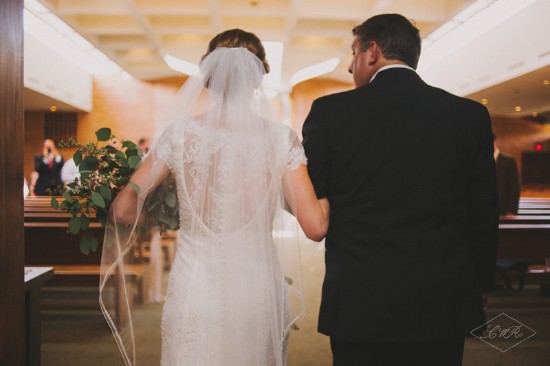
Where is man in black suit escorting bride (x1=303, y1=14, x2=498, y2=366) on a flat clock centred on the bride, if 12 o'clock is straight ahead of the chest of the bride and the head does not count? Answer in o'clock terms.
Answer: The man in black suit escorting bride is roughly at 4 o'clock from the bride.

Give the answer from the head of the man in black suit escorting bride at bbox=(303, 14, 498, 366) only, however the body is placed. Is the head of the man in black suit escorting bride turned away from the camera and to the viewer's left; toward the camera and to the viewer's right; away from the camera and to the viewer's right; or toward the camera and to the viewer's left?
away from the camera and to the viewer's left

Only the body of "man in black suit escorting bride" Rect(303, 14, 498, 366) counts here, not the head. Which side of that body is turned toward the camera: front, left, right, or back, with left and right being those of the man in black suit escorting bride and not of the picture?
back

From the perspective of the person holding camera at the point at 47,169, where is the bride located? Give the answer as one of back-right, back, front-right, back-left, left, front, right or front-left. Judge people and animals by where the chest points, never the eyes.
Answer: front

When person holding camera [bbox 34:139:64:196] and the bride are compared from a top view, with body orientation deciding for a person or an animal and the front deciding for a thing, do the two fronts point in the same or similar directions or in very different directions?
very different directions

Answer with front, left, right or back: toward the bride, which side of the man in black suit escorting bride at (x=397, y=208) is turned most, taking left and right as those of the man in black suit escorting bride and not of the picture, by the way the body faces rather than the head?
left

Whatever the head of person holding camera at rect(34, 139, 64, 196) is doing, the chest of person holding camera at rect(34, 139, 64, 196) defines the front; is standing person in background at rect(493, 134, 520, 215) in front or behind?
in front

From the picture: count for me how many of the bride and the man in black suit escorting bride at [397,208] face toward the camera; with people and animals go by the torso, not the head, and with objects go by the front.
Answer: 0

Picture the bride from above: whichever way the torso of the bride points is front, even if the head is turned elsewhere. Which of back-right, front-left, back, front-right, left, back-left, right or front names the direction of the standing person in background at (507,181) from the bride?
front-right

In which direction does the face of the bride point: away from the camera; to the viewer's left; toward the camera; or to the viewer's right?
away from the camera

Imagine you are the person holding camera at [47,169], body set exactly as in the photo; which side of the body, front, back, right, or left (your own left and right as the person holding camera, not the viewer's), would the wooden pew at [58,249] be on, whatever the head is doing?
front

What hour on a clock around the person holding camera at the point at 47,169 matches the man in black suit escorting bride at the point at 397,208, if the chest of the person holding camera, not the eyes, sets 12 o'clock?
The man in black suit escorting bride is roughly at 12 o'clock from the person holding camera.

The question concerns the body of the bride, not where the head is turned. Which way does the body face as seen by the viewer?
away from the camera

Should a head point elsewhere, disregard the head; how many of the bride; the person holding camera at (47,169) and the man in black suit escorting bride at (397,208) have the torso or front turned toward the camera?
1

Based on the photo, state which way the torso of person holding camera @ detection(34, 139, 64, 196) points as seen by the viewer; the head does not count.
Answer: toward the camera
